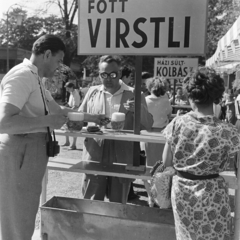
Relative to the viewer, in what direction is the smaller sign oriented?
toward the camera

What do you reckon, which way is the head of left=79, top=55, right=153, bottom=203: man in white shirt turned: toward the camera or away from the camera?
toward the camera

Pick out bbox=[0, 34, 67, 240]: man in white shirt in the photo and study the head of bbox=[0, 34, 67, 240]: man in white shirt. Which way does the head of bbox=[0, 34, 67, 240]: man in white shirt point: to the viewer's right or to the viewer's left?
to the viewer's right

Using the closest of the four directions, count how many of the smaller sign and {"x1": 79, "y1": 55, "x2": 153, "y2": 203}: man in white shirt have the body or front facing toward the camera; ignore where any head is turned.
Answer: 2

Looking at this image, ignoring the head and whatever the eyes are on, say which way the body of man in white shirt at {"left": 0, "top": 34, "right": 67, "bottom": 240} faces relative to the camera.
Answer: to the viewer's right

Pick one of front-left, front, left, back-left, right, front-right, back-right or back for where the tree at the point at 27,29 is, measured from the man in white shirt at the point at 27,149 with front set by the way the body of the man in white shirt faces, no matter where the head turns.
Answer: left

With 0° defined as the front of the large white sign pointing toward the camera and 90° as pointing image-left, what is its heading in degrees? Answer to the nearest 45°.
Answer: approximately 0°

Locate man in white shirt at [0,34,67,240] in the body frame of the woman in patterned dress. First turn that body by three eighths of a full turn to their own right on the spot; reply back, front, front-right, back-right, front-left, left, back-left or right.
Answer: back-right

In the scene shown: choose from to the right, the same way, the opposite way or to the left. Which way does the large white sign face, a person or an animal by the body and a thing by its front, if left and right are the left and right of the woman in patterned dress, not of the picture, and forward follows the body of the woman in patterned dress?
the opposite way

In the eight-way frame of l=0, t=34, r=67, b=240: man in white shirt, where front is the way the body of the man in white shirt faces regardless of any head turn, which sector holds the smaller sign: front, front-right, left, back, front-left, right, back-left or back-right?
front-left

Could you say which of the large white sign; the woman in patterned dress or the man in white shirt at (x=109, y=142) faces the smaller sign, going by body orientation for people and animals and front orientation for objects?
the woman in patterned dress

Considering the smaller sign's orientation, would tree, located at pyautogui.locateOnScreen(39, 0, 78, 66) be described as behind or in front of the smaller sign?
behind

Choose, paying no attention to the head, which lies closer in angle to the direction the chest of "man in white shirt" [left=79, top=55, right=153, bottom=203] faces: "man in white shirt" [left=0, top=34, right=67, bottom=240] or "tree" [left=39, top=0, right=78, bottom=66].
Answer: the man in white shirt
